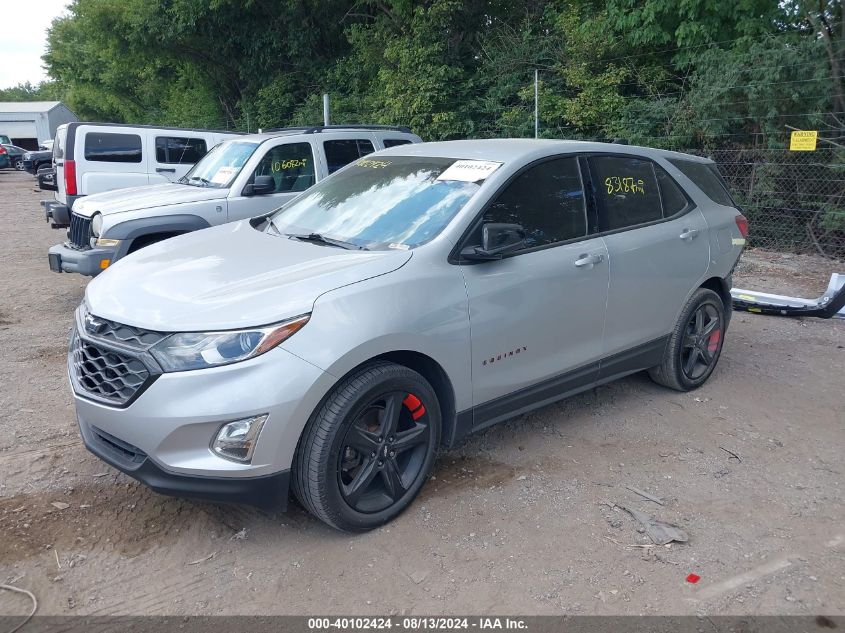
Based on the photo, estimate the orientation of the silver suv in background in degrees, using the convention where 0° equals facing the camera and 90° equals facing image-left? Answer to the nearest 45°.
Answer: approximately 45°

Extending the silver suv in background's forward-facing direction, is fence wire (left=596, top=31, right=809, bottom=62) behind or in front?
behind

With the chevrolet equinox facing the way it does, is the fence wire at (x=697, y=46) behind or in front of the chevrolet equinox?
behind

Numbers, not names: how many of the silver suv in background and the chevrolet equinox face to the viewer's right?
0

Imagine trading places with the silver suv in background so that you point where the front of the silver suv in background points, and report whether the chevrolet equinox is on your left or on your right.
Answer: on your left

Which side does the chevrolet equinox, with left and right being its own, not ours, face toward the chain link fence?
back

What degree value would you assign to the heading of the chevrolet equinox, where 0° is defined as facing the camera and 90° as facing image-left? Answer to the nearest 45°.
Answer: approximately 45°
